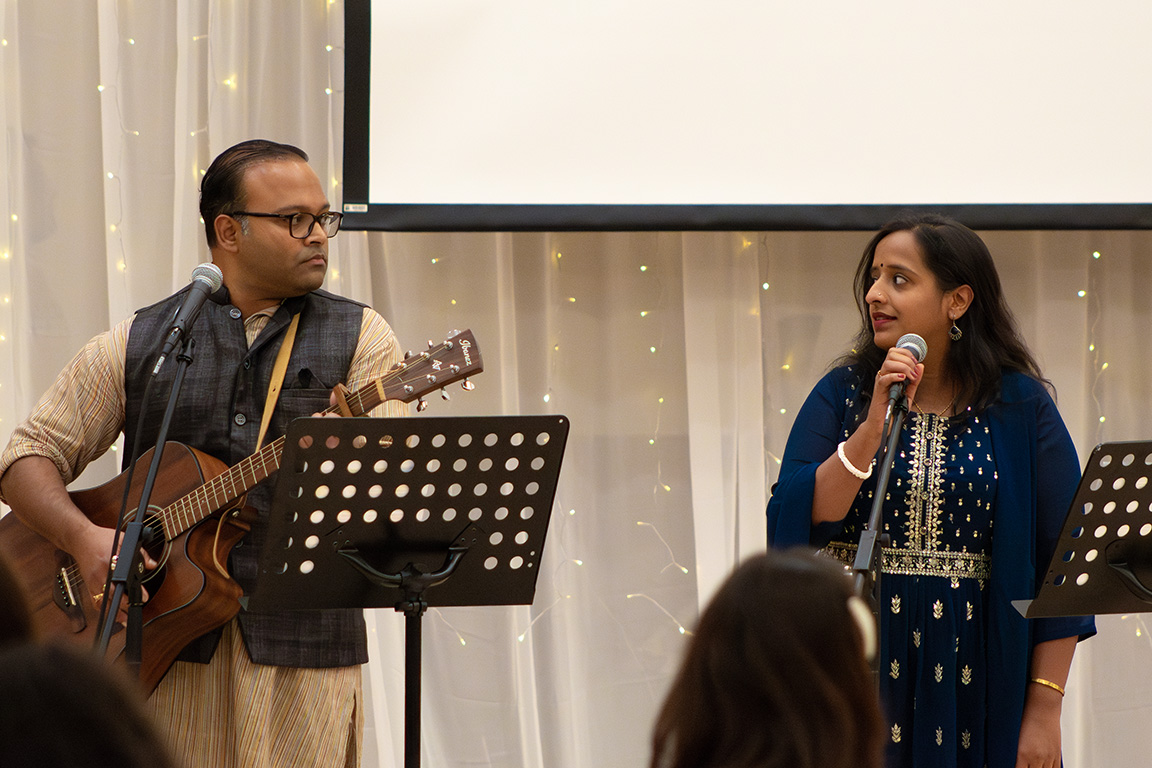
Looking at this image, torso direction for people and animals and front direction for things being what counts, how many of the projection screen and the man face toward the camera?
2

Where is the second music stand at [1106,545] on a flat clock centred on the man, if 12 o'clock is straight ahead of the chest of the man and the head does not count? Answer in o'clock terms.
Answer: The second music stand is roughly at 10 o'clock from the man.

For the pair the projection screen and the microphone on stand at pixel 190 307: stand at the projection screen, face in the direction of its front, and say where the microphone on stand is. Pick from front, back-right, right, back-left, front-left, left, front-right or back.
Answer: front-right

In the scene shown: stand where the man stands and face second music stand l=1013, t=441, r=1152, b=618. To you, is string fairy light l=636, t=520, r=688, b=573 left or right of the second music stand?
left

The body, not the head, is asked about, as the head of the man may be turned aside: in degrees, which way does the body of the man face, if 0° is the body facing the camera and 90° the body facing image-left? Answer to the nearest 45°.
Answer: approximately 0°

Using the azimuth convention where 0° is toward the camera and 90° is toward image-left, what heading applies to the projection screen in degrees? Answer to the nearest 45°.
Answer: approximately 0°

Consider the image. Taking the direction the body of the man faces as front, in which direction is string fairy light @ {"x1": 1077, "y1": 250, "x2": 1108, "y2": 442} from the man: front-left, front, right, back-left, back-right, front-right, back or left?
left

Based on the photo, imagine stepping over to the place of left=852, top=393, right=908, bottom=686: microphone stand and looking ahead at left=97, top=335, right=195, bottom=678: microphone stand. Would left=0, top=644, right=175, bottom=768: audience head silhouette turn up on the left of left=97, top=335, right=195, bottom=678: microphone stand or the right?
left

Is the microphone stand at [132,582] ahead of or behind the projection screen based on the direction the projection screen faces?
ahead
